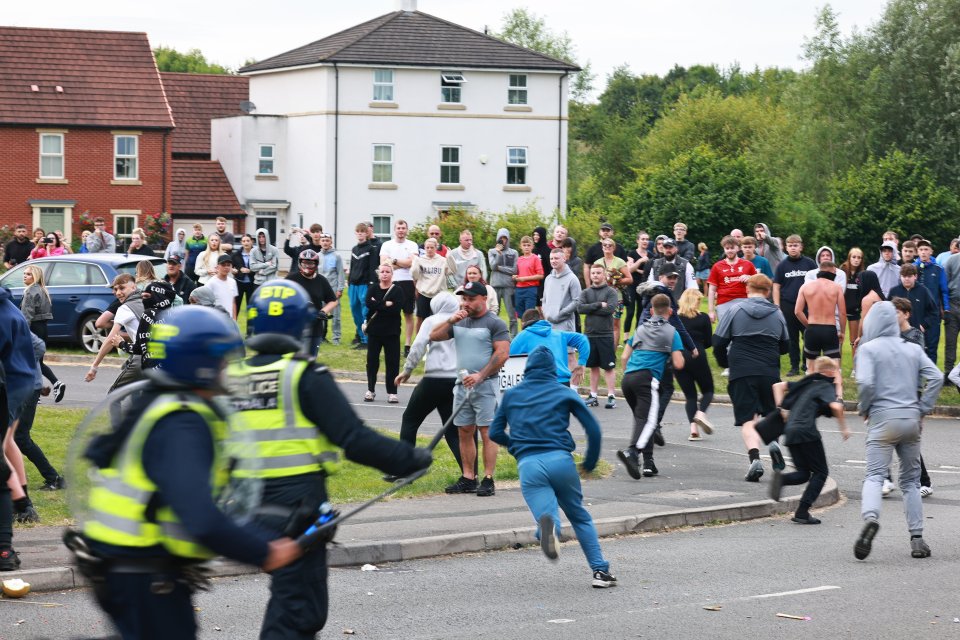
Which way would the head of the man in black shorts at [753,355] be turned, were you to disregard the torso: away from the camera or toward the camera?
away from the camera

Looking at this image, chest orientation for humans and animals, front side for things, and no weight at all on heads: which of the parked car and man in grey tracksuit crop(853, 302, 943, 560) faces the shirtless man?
the man in grey tracksuit

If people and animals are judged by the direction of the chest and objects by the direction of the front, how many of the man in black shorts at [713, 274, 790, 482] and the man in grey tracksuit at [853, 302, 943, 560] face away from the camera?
2

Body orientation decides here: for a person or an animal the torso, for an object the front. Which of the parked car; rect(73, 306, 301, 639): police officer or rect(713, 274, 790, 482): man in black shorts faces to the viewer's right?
the police officer

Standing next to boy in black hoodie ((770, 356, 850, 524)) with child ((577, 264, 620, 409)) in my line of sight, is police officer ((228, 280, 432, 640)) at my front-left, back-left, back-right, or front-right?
back-left

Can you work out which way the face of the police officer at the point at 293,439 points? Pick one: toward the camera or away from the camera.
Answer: away from the camera

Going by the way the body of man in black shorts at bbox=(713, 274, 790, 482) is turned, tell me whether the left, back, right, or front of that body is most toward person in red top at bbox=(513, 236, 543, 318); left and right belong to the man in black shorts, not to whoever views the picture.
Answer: front

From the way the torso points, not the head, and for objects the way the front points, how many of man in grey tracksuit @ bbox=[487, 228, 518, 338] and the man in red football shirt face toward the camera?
2

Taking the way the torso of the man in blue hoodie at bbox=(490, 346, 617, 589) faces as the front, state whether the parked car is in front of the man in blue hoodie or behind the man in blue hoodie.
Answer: in front

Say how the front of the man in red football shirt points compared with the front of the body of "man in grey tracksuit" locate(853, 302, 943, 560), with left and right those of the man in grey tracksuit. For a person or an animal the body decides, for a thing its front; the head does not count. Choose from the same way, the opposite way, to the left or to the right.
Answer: the opposite way

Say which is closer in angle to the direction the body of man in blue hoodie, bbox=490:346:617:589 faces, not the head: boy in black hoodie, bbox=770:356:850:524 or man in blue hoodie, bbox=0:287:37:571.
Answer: the boy in black hoodie

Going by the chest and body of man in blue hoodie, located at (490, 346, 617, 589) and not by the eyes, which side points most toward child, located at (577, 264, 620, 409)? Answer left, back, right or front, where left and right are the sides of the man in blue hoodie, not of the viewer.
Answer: front

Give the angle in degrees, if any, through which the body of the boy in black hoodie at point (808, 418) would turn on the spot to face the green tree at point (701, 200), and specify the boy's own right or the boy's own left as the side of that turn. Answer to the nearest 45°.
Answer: approximately 45° to the boy's own left

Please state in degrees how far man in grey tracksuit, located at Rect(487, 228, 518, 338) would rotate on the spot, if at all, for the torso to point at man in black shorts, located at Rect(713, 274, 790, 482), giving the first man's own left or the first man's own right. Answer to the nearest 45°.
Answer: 0° — they already face them

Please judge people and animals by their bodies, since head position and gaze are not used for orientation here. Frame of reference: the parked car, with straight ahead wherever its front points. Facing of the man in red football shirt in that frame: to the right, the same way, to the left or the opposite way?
to the left

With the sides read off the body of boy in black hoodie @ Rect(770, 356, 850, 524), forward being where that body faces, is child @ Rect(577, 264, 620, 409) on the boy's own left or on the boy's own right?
on the boy's own left

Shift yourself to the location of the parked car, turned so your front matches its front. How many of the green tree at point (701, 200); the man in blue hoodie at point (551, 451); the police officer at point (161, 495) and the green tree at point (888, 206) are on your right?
2

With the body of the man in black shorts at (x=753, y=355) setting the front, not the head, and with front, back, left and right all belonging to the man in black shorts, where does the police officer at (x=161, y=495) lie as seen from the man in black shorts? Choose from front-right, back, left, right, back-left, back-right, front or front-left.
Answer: back
